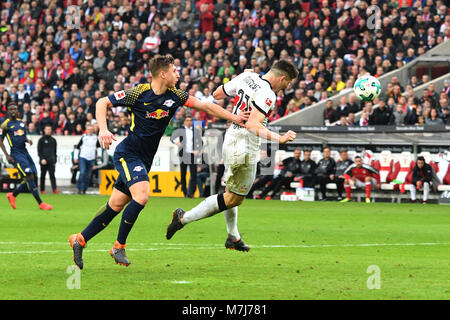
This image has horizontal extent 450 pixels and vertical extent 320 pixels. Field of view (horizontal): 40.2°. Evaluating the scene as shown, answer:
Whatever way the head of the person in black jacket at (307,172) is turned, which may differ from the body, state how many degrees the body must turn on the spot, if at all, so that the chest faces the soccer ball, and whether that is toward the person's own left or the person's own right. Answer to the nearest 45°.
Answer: approximately 45° to the person's own left

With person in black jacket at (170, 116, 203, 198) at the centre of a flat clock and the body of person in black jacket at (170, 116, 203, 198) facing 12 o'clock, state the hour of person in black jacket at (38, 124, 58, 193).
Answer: person in black jacket at (38, 124, 58, 193) is roughly at 4 o'clock from person in black jacket at (170, 116, 203, 198).

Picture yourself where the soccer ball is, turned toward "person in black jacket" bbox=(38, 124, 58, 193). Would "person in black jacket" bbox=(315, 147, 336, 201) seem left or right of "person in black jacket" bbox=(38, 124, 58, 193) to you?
right

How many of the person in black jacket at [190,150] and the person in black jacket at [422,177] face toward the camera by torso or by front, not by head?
2

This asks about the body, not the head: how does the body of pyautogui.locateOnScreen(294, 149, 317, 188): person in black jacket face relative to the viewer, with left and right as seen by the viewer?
facing the viewer and to the left of the viewer

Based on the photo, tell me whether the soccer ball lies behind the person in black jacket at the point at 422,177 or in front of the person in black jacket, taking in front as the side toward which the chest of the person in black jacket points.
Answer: in front

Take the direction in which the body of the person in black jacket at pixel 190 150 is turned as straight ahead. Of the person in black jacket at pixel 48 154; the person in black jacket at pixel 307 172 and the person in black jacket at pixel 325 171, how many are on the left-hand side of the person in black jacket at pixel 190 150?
2

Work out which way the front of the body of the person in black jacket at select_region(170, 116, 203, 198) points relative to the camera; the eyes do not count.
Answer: toward the camera

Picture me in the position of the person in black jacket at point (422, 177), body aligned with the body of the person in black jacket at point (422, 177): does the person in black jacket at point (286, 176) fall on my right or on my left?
on my right

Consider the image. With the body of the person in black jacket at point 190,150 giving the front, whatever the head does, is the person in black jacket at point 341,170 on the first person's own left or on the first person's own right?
on the first person's own left

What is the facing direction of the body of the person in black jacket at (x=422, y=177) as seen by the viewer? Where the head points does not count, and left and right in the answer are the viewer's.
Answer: facing the viewer
